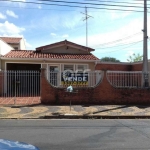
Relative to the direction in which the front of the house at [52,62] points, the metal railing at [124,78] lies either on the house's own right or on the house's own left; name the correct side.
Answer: on the house's own left

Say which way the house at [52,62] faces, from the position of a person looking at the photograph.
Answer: facing the viewer

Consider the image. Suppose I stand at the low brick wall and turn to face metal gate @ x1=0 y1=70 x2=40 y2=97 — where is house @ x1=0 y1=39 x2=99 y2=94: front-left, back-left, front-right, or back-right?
front-right
